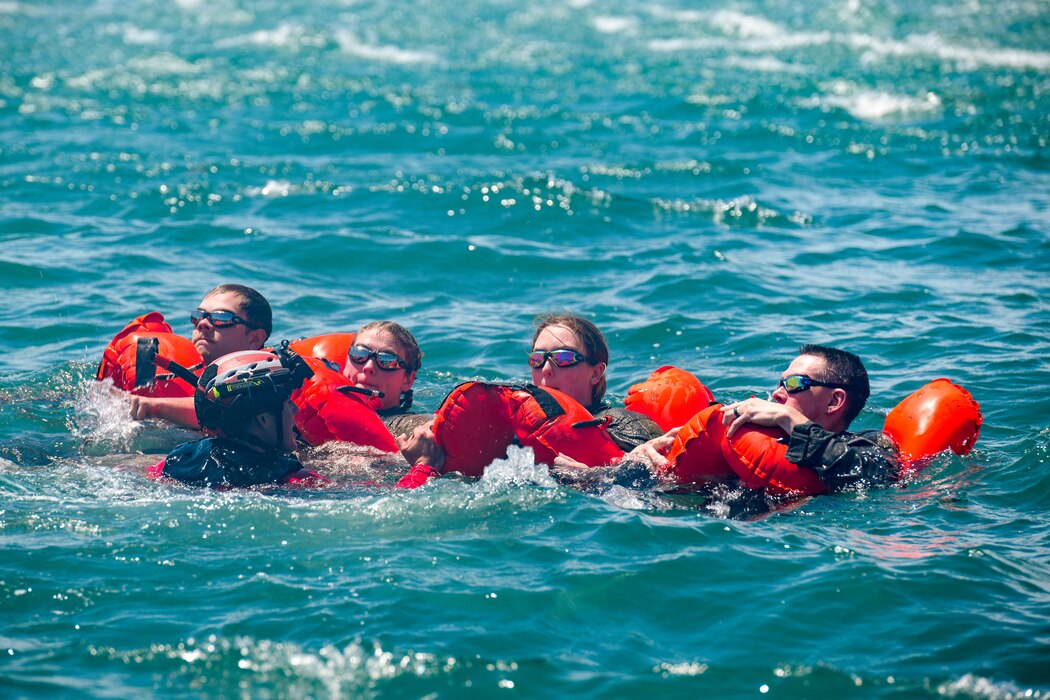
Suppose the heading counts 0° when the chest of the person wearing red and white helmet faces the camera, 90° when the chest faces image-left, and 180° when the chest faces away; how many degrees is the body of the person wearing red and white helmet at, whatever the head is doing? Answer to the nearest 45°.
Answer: approximately 225°

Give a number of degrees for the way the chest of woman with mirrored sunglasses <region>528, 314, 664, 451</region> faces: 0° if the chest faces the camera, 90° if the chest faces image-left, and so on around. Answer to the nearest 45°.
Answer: approximately 45°

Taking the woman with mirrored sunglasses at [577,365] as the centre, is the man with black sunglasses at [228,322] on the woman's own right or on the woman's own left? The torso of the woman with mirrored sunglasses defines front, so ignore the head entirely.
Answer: on the woman's own right

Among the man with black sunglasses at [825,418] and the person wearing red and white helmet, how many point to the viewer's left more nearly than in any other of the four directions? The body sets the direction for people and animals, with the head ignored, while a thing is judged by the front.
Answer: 1

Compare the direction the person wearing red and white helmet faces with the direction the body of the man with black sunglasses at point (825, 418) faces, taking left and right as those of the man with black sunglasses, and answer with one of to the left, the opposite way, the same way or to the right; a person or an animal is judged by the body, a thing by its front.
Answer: to the right

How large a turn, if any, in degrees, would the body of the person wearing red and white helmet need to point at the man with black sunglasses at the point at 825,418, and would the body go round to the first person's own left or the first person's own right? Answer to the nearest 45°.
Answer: approximately 45° to the first person's own right

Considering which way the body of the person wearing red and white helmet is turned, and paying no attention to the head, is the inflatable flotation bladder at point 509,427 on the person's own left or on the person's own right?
on the person's own right

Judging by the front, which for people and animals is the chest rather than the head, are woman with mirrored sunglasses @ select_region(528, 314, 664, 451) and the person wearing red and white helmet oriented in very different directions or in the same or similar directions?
very different directions
